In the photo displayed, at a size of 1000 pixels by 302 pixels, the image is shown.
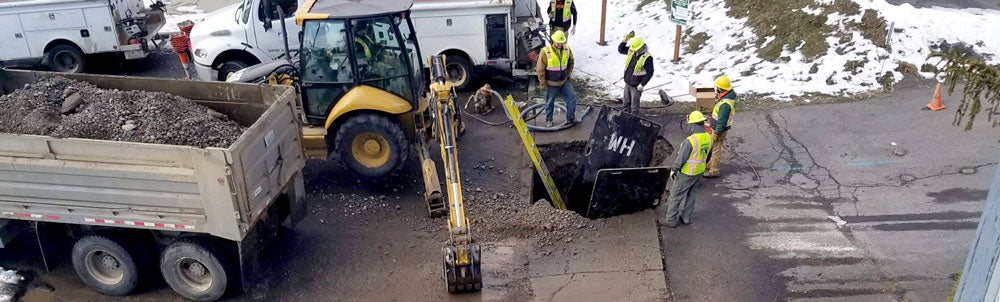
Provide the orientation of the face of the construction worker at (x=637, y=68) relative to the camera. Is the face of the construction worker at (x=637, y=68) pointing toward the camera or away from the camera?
toward the camera

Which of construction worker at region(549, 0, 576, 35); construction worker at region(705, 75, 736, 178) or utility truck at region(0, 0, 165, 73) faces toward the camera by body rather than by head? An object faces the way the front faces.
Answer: construction worker at region(549, 0, 576, 35)

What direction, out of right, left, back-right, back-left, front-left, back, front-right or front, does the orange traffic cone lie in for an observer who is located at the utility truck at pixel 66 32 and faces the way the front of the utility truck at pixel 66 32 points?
back-left

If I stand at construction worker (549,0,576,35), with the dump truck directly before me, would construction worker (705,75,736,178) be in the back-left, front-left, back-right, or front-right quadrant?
front-left

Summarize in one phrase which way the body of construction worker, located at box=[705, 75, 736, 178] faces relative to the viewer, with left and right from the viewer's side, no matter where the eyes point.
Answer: facing to the left of the viewer

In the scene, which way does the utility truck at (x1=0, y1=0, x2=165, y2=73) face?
to the viewer's left

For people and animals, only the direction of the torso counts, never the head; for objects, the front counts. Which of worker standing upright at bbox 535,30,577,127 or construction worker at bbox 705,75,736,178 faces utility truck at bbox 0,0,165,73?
the construction worker

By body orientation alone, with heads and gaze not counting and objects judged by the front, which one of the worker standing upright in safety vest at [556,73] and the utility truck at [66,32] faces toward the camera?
the worker standing upright in safety vest

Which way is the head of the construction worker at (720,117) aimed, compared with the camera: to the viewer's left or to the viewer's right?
to the viewer's left

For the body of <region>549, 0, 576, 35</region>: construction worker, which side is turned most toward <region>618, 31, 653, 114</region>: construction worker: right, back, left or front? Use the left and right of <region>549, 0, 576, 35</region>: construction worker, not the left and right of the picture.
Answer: front

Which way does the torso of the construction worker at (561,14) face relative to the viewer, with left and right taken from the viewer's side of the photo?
facing the viewer

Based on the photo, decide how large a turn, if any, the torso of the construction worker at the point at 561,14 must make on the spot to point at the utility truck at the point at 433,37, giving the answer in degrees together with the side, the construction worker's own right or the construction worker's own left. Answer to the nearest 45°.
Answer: approximately 45° to the construction worker's own right
